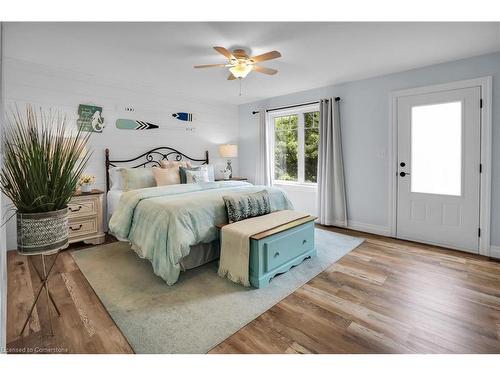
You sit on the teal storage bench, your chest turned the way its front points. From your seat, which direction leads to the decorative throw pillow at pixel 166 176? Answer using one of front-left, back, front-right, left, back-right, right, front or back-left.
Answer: back

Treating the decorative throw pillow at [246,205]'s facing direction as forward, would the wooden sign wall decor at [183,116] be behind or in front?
behind

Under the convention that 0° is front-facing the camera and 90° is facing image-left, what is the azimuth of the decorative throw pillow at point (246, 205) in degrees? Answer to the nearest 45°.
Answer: approximately 315°

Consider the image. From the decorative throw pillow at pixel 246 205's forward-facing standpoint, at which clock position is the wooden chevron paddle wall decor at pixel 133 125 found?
The wooden chevron paddle wall decor is roughly at 6 o'clock from the decorative throw pillow.

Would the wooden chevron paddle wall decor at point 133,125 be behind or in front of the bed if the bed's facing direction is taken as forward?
behind

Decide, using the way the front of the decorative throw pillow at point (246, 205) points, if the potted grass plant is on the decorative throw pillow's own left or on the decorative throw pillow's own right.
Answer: on the decorative throw pillow's own right

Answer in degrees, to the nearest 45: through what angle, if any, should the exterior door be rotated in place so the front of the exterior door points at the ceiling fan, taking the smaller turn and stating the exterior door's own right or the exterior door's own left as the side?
0° — it already faces it

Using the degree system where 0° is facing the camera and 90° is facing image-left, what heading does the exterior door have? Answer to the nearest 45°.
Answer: approximately 45°

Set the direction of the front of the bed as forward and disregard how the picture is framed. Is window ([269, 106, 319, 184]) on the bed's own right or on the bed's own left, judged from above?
on the bed's own left
